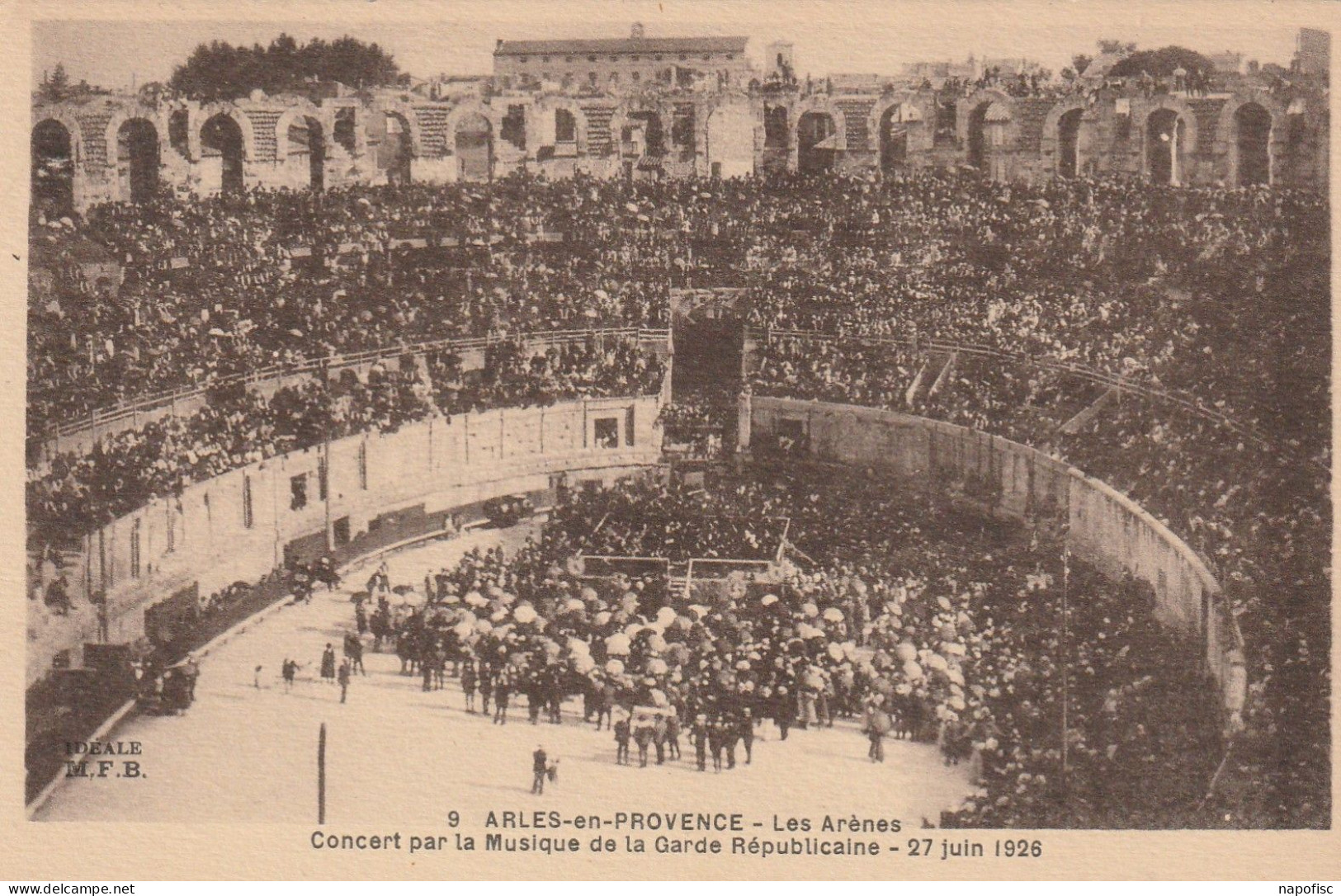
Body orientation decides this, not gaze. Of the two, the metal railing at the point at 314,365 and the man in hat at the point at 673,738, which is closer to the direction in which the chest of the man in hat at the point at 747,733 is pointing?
the metal railing

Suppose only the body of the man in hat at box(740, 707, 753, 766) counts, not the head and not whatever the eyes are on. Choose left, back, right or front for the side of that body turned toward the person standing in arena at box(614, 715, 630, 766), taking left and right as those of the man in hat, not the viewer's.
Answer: left

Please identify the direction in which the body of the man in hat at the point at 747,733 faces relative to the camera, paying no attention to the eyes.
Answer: away from the camera

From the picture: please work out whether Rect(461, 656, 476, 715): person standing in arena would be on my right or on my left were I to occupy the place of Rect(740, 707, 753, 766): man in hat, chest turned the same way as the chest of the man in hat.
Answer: on my left

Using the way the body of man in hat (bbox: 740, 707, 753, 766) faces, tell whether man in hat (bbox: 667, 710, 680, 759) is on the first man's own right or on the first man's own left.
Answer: on the first man's own left

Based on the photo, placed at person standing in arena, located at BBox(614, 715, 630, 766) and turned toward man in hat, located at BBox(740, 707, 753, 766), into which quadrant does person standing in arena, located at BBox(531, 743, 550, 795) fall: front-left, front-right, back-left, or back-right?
back-right

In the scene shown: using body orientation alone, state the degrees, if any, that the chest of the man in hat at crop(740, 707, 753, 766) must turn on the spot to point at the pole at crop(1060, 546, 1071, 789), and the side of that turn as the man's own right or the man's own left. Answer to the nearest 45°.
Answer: approximately 90° to the man's own right

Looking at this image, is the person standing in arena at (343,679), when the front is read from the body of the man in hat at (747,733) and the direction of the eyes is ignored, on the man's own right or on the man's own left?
on the man's own left
